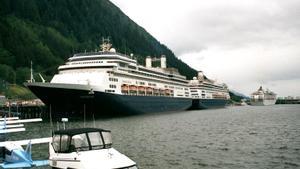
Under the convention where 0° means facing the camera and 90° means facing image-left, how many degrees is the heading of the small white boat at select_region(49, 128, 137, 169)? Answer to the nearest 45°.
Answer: approximately 315°
